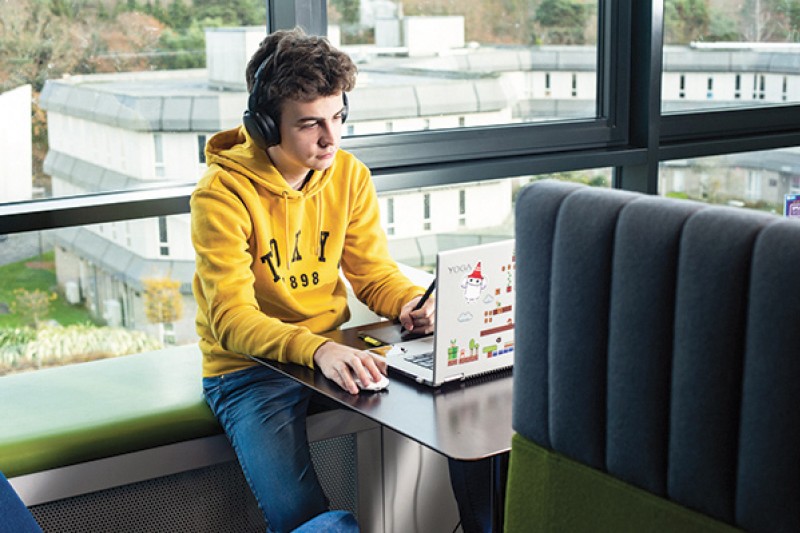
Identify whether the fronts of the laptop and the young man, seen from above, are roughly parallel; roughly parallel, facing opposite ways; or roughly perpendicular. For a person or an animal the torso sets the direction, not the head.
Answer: roughly parallel, facing opposite ways

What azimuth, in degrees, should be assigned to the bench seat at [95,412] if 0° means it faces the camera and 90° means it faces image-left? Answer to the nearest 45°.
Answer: approximately 315°

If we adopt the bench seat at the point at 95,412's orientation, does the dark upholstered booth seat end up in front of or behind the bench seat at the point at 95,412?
in front

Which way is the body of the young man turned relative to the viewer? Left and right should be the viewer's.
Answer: facing the viewer and to the right of the viewer

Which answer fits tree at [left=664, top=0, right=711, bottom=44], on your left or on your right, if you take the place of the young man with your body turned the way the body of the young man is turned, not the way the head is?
on your left

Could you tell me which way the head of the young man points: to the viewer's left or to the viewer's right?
to the viewer's right

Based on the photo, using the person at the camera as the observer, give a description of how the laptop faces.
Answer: facing away from the viewer and to the left of the viewer

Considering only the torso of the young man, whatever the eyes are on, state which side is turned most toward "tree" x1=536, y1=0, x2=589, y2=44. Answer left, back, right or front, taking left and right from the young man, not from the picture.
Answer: left

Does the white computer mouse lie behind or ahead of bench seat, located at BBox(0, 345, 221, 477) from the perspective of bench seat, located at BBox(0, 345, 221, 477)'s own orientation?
ahead

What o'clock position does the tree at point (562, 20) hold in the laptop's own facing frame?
The tree is roughly at 2 o'clock from the laptop.
